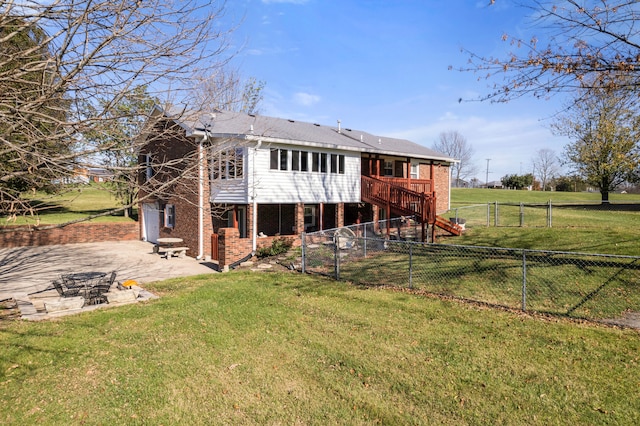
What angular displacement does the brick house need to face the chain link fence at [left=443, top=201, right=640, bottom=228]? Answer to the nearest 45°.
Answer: approximately 135° to its right

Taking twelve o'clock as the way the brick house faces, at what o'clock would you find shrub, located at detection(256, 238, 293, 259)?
The shrub is roughly at 7 o'clock from the brick house.

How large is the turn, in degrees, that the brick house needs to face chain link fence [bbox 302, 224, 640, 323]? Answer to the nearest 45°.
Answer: approximately 180°

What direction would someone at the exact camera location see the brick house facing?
facing away from the viewer and to the left of the viewer
